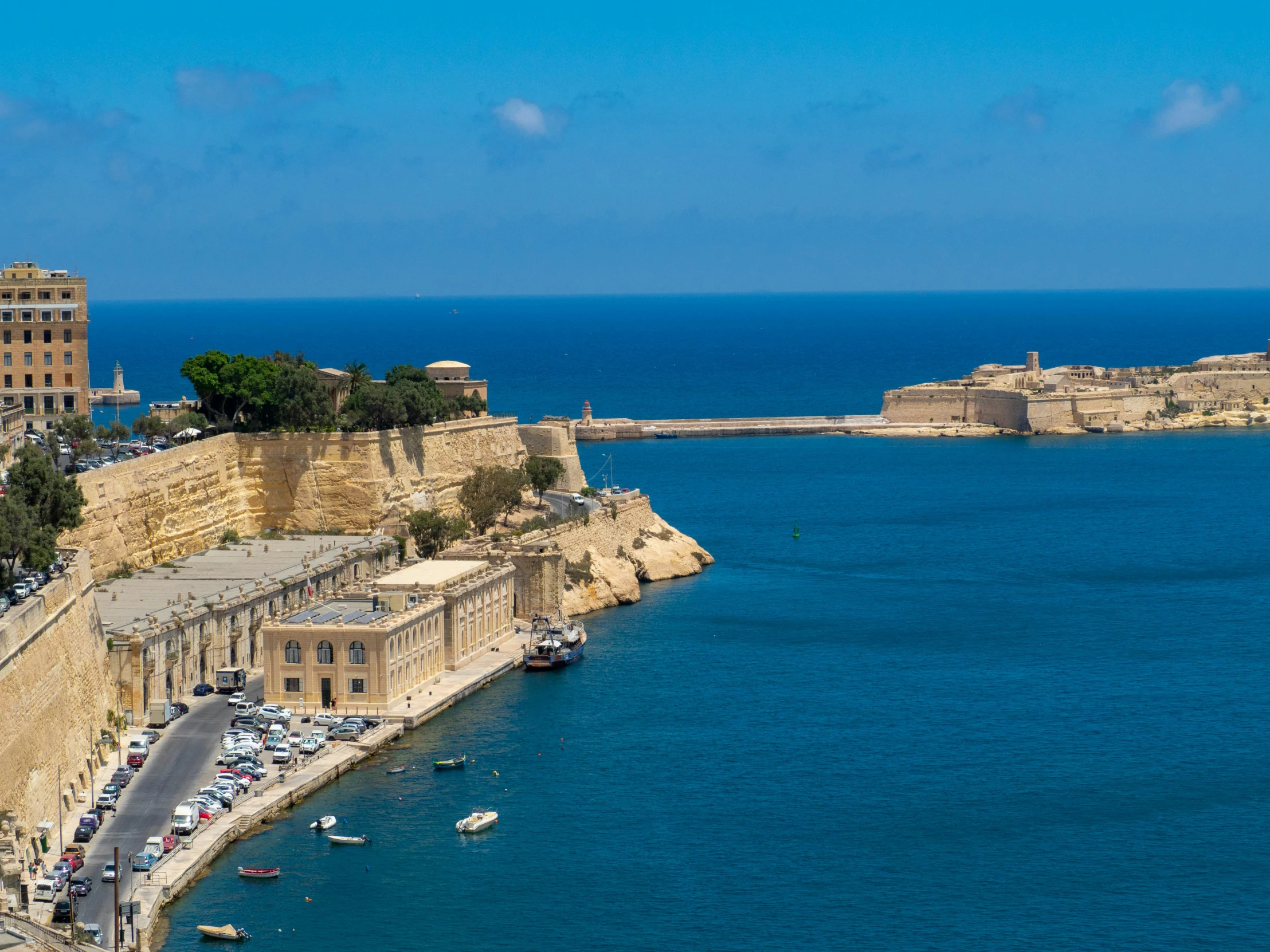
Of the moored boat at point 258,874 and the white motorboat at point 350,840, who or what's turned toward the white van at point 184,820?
the white motorboat

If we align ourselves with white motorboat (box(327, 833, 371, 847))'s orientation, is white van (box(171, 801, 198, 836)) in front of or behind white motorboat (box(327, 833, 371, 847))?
in front

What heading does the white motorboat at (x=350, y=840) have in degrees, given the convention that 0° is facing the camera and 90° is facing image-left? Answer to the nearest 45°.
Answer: approximately 90°

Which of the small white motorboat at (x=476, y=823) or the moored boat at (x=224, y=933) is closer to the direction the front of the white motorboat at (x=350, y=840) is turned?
the moored boat

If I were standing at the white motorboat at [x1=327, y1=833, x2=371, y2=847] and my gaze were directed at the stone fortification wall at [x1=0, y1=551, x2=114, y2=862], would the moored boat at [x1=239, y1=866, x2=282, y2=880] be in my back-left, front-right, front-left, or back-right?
front-left

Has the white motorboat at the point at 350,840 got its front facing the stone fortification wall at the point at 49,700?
yes

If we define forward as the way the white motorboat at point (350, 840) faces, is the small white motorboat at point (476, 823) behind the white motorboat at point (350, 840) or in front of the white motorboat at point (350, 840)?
behind
